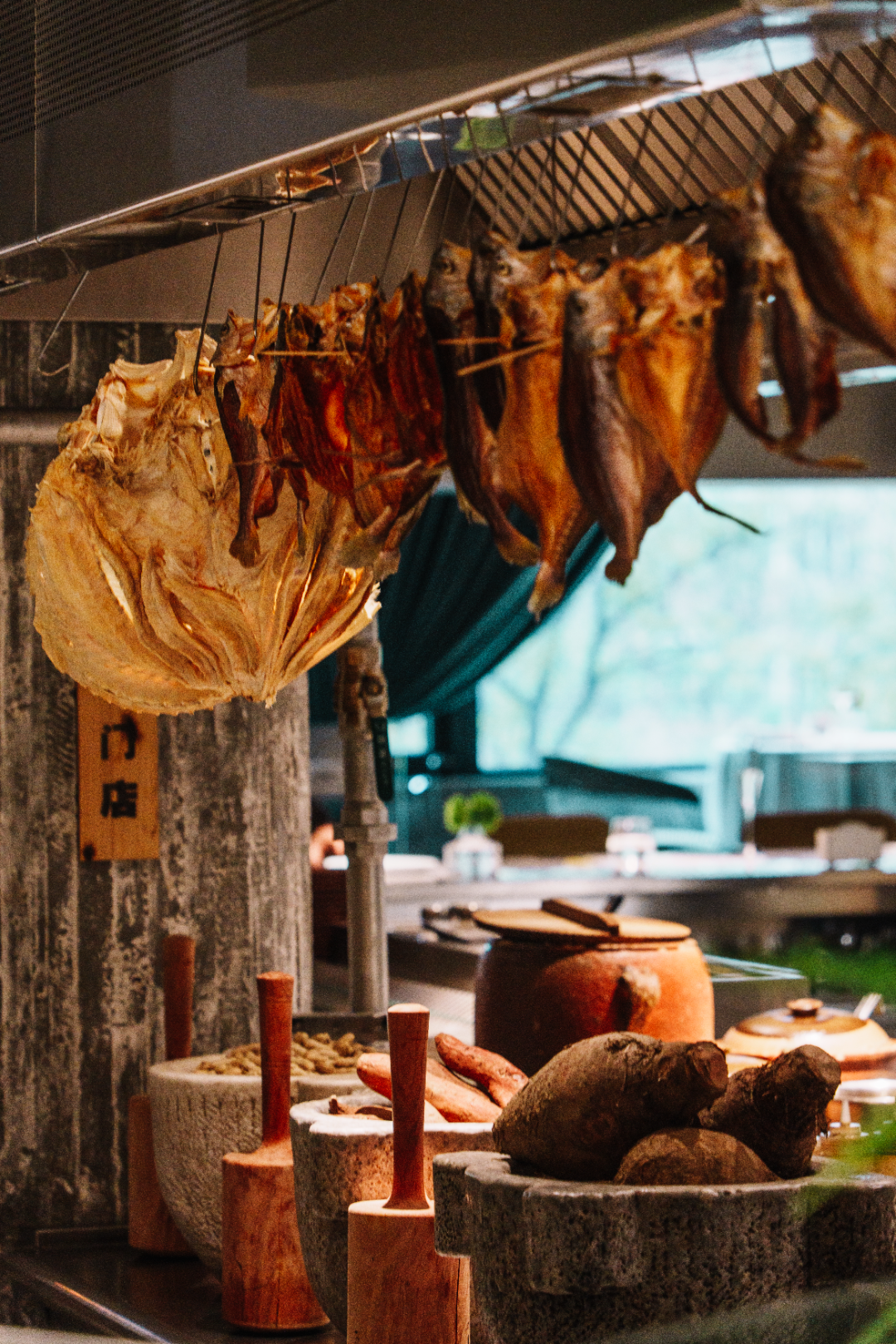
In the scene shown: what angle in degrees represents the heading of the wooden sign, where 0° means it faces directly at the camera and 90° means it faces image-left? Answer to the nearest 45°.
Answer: approximately 0°

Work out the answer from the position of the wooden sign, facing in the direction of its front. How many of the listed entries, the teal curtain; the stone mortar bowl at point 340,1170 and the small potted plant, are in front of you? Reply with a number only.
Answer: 1

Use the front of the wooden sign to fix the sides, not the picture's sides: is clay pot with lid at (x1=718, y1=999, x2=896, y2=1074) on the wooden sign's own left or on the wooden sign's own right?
on the wooden sign's own left

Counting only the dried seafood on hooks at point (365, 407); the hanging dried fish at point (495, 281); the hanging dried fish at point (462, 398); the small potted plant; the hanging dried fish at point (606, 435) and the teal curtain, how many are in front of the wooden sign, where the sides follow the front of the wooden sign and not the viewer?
4

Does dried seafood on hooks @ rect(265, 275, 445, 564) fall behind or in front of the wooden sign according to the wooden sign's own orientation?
in front

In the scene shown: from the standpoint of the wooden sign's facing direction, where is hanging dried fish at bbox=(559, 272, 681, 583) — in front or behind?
in front

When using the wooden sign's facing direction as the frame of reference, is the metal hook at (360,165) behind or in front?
in front

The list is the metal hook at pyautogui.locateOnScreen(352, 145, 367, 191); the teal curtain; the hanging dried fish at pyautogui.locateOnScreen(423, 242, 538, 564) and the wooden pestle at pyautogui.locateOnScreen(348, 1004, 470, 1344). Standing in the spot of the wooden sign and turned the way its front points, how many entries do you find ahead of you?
3
